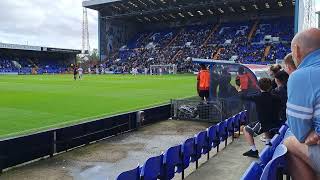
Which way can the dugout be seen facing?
to the viewer's left

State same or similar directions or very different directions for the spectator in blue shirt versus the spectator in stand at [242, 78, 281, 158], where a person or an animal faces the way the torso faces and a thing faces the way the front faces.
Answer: same or similar directions

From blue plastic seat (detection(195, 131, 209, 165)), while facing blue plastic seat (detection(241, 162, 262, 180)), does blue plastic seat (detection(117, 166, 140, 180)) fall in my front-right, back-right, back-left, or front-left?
front-right

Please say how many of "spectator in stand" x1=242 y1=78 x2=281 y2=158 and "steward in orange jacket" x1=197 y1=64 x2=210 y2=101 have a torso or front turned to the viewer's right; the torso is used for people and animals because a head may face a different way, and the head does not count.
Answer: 0

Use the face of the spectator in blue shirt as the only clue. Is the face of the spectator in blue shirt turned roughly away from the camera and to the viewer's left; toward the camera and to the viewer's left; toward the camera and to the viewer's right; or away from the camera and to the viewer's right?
away from the camera and to the viewer's left

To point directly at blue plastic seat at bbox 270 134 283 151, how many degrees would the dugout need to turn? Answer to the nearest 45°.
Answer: approximately 90° to its left

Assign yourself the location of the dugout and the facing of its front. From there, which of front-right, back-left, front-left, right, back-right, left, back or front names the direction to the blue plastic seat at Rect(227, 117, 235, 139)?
left

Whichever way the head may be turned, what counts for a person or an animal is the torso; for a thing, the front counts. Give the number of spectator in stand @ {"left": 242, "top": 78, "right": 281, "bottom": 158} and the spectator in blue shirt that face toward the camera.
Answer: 0

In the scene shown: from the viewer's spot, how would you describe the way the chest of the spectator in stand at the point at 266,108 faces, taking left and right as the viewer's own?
facing away from the viewer and to the left of the viewer

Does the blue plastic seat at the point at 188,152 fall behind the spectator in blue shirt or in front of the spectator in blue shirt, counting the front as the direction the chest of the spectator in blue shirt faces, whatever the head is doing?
in front

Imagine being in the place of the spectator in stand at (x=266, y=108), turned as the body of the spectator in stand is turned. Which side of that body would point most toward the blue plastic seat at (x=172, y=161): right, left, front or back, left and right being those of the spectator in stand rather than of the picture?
left

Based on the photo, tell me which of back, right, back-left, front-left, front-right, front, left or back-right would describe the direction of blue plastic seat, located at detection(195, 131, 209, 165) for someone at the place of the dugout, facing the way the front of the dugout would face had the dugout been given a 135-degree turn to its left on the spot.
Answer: front-right

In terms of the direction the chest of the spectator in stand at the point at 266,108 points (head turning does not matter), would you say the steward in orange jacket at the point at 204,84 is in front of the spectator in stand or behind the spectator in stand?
in front

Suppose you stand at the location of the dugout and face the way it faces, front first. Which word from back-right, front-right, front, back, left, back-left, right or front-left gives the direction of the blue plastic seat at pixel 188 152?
left
